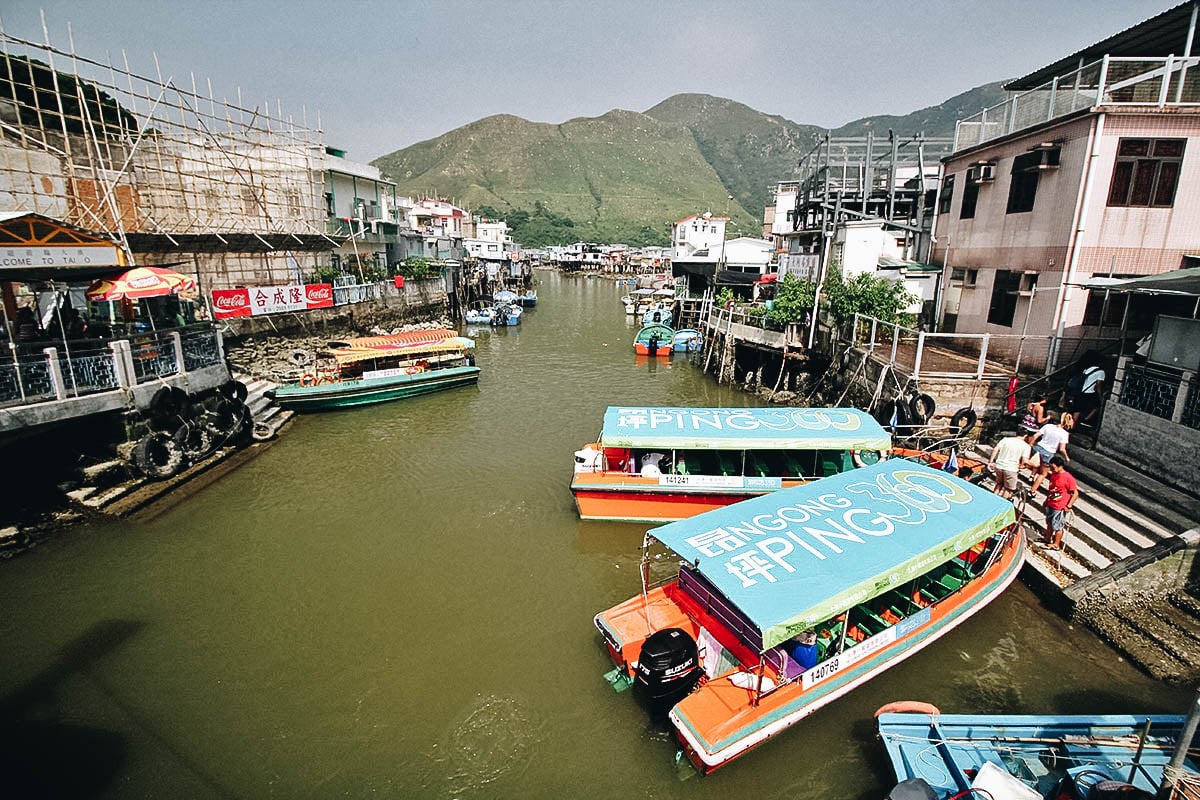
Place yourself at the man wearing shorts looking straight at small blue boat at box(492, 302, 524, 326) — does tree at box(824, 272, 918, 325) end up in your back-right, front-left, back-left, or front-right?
front-right

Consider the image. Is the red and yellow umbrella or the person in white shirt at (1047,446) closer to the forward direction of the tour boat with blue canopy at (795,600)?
the person in white shirt

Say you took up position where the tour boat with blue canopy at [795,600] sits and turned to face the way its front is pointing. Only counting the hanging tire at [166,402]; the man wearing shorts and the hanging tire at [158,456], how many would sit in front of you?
1

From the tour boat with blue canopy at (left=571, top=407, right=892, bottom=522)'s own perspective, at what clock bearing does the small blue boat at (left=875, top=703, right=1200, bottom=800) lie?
The small blue boat is roughly at 2 o'clock from the tour boat with blue canopy.

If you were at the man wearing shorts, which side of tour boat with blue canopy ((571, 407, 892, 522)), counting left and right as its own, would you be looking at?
front

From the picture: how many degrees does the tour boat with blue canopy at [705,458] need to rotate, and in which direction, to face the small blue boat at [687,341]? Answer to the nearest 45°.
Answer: approximately 90° to its left

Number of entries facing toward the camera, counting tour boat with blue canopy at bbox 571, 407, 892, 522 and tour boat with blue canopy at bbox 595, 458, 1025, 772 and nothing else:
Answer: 0

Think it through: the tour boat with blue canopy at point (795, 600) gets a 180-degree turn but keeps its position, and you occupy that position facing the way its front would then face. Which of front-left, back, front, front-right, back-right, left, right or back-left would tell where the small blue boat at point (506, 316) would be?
right

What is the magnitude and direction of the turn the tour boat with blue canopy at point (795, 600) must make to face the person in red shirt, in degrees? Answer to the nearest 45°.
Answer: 0° — it already faces them

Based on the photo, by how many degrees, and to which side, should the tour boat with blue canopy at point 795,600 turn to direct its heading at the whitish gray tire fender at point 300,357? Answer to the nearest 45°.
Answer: approximately 90° to its left

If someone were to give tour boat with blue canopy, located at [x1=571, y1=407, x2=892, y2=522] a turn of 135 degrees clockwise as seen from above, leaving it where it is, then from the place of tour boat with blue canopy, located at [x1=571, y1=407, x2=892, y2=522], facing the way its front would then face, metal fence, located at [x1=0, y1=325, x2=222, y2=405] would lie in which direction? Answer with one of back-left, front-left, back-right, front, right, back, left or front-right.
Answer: front-right

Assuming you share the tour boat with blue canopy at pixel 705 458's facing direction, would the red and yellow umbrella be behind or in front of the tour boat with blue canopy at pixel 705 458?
behind

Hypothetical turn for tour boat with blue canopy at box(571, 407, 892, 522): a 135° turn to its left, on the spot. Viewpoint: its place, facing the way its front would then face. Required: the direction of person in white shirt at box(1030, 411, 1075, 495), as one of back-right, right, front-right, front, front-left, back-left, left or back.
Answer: back-right

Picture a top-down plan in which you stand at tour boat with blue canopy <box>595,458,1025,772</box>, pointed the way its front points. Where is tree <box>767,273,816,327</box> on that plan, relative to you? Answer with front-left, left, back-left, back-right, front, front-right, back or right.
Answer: front-left

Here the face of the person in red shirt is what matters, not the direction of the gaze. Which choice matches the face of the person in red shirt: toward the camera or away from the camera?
toward the camera

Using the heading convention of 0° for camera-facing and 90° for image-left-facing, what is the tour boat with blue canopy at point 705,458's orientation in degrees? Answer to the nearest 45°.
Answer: approximately 270°

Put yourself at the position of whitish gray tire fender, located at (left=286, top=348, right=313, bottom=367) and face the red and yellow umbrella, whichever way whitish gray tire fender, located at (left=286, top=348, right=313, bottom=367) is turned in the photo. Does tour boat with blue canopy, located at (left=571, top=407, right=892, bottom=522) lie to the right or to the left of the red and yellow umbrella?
left

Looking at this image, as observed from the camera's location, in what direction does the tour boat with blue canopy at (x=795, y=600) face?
facing away from the viewer and to the right of the viewer
